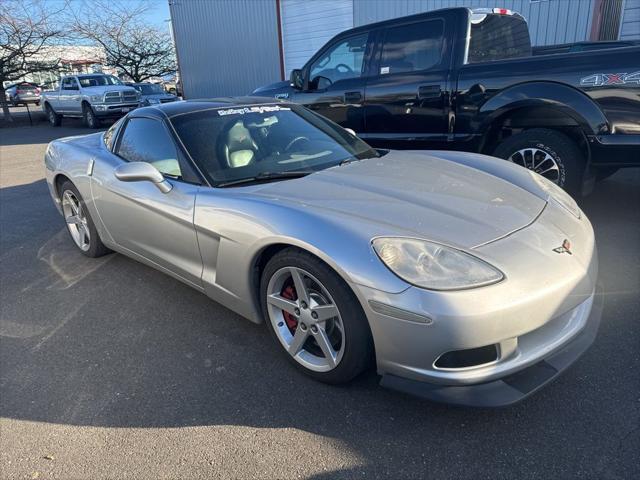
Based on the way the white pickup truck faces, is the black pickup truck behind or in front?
in front

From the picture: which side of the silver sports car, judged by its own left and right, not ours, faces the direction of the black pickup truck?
left

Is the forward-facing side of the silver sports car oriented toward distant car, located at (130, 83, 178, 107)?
no

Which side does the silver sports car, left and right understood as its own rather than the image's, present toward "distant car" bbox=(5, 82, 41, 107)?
back

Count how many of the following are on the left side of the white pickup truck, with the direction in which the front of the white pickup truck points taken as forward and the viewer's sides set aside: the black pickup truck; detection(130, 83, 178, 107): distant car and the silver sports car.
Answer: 1

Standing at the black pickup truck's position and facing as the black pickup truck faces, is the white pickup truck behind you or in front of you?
in front

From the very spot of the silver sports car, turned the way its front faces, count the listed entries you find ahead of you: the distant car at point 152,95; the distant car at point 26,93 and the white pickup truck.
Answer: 0

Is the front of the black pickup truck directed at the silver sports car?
no

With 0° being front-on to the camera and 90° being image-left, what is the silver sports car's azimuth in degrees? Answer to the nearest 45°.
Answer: approximately 315°

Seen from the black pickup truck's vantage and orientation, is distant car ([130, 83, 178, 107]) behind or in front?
in front

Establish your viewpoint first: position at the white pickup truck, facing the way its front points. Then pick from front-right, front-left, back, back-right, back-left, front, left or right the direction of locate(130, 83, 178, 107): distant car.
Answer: left

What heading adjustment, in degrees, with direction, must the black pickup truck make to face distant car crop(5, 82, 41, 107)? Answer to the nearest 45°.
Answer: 0° — it already faces it

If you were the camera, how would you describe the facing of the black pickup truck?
facing away from the viewer and to the left of the viewer

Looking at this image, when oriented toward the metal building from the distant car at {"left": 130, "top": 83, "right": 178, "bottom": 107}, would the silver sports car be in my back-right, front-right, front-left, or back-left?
front-right

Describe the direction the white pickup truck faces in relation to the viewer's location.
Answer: facing the viewer and to the right of the viewer

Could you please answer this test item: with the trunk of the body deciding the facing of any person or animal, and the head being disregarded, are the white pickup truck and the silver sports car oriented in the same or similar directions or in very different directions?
same or similar directions

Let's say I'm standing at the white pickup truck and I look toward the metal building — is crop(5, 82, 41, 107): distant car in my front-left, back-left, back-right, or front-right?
back-left

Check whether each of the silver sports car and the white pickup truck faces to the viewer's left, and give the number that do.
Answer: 0
